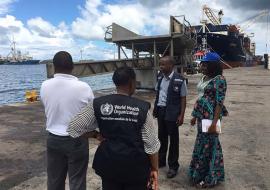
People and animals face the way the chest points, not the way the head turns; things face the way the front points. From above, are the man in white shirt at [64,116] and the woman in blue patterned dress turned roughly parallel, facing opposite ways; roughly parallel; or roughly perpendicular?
roughly perpendicular

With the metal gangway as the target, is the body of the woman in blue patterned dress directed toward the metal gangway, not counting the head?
no

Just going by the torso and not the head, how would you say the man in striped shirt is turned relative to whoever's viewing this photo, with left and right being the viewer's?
facing away from the viewer

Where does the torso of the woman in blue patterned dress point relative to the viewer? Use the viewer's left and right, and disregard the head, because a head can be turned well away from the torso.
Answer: facing the viewer and to the left of the viewer

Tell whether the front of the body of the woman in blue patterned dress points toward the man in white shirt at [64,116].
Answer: yes

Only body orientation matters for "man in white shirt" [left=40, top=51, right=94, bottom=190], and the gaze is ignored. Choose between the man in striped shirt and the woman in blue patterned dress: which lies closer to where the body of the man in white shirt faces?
the woman in blue patterned dress

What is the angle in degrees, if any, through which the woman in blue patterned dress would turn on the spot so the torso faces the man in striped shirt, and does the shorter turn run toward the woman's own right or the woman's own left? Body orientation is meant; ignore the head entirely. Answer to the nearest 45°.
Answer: approximately 45° to the woman's own left

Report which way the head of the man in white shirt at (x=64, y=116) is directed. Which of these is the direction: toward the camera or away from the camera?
away from the camera

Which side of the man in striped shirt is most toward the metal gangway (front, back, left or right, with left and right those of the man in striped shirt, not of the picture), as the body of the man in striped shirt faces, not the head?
front

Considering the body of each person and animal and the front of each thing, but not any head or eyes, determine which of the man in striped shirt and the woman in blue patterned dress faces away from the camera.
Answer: the man in striped shirt

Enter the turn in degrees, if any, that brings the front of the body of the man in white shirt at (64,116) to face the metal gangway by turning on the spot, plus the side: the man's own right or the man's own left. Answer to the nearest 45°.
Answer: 0° — they already face it

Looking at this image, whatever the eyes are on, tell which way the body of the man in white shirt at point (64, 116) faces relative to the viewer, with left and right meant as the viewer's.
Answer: facing away from the viewer

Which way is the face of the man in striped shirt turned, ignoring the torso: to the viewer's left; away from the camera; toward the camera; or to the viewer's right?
away from the camera

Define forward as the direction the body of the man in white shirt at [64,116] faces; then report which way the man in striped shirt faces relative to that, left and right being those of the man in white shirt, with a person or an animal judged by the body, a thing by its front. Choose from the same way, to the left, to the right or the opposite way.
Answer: the same way

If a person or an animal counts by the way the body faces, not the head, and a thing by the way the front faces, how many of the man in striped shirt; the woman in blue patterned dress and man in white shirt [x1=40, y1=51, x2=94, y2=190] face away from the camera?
2

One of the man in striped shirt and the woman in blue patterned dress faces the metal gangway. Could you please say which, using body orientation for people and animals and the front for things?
the man in striped shirt

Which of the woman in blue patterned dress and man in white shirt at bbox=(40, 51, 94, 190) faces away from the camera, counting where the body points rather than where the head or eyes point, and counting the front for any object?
the man in white shirt
